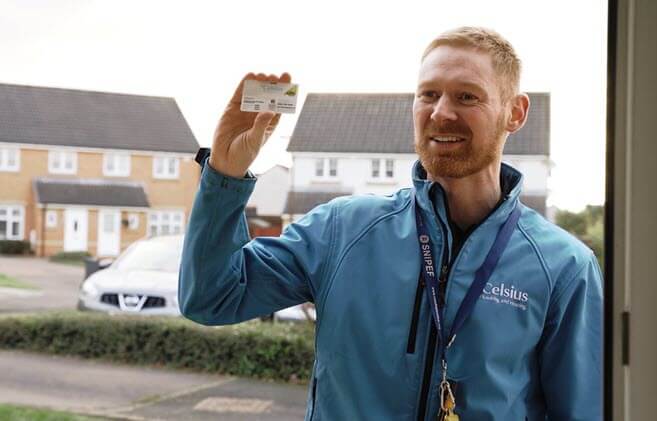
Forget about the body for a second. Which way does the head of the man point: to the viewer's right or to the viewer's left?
to the viewer's left

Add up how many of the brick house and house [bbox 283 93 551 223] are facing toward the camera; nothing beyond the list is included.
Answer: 2

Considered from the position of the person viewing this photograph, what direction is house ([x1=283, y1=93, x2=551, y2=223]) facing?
facing the viewer

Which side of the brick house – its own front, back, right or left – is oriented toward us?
front

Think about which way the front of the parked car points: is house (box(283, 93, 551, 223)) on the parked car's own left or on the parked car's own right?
on the parked car's own left
